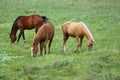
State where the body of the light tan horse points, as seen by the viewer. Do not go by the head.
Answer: to the viewer's right

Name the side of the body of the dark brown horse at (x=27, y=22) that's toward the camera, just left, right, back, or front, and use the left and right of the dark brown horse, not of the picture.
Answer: left

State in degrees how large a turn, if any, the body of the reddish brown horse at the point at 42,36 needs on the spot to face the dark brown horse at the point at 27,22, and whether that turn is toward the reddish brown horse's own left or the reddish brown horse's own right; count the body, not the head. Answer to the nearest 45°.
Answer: approximately 135° to the reddish brown horse's own right

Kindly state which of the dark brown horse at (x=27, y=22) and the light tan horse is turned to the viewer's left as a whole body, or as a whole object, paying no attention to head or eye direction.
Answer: the dark brown horse

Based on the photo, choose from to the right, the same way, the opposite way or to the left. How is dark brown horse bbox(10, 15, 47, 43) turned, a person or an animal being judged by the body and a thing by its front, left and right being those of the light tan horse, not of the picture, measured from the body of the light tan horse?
the opposite way

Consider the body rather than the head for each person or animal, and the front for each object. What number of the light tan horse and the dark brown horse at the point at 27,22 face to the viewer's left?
1
